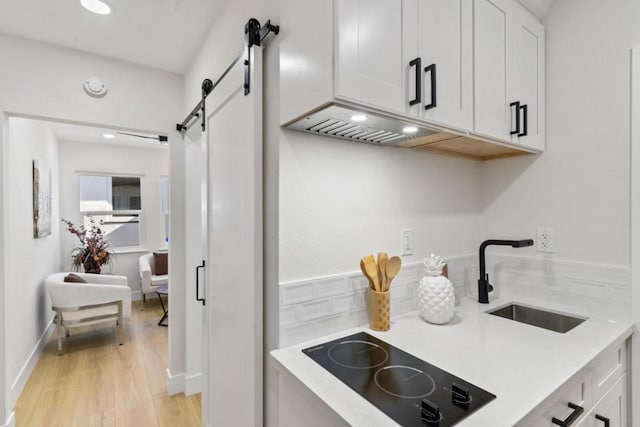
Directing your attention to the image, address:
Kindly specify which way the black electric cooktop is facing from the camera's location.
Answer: facing the viewer and to the right of the viewer

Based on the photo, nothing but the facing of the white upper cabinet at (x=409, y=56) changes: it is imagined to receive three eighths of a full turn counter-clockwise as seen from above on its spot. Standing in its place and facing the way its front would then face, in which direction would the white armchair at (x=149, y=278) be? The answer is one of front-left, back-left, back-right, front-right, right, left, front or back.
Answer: front-left

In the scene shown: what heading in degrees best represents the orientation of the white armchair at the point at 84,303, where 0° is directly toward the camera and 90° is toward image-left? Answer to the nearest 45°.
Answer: approximately 270°

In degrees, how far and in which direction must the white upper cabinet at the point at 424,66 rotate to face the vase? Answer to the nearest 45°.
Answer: approximately 180°

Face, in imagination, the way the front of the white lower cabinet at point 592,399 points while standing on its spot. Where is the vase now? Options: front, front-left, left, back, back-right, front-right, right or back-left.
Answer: back-right

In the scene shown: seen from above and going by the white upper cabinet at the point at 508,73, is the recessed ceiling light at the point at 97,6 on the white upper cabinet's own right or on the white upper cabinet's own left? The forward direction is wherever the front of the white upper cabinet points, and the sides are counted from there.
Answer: on the white upper cabinet's own right

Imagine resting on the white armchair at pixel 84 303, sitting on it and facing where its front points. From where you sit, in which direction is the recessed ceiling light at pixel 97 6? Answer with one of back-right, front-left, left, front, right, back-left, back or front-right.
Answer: right

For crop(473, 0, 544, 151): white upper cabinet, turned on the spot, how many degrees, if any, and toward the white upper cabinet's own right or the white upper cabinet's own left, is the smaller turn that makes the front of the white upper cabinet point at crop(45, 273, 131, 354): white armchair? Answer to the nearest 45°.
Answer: approximately 135° to the white upper cabinet's own right

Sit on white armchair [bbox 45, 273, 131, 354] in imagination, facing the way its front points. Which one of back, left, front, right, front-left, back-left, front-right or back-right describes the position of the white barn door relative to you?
right
